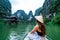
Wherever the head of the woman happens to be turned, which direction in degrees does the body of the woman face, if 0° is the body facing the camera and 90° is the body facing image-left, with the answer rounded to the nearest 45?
approximately 135°
